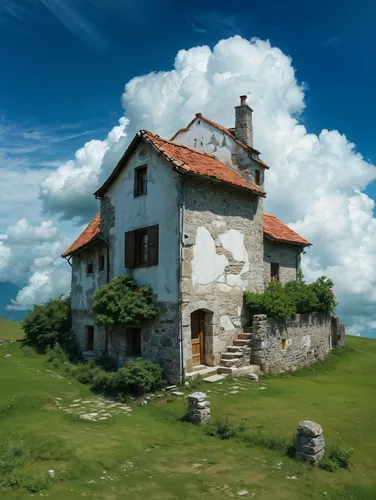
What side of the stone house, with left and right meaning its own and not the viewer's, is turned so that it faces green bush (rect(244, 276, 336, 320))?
left

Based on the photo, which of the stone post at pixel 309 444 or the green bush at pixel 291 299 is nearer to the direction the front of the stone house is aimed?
the stone post

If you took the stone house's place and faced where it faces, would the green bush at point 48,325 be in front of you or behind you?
behind

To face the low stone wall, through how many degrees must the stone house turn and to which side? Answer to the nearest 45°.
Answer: approximately 90° to its left

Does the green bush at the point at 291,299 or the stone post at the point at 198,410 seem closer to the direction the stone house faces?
the stone post

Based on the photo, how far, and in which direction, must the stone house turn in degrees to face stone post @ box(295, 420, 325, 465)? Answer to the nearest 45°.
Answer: approximately 45° to its right

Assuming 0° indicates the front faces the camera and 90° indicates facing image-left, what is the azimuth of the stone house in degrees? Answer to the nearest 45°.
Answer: approximately 315°
